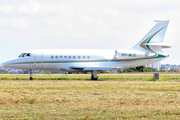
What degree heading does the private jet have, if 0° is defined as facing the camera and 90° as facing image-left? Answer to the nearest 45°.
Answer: approximately 90°
